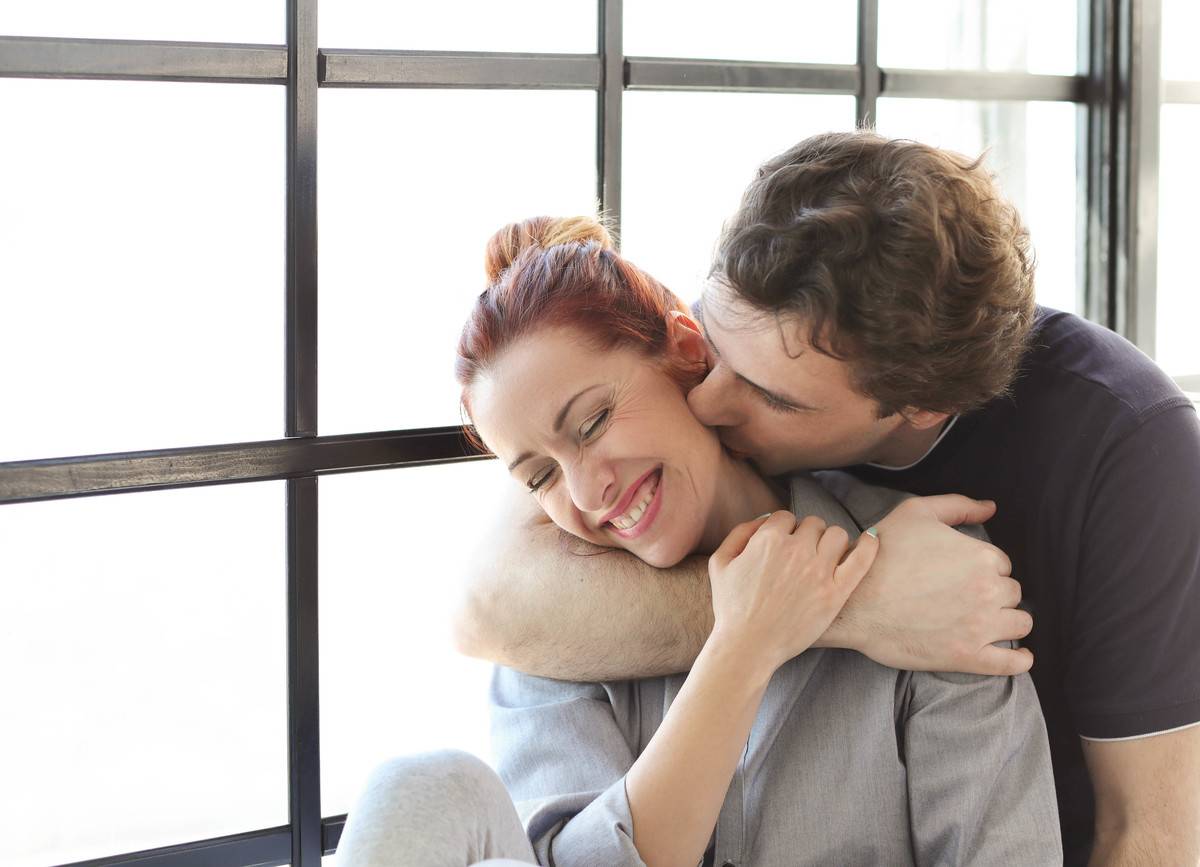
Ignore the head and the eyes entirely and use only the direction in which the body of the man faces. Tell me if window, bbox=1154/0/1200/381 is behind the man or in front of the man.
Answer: behind
